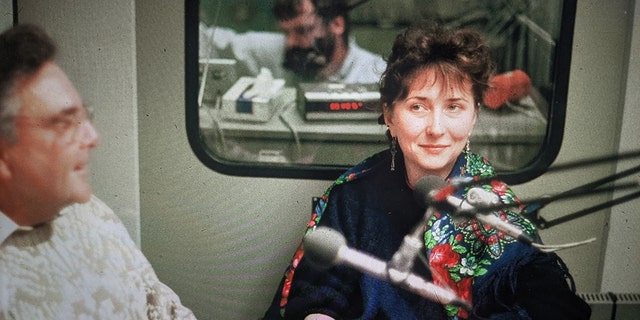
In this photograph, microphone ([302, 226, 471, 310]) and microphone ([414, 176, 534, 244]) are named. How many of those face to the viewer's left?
2

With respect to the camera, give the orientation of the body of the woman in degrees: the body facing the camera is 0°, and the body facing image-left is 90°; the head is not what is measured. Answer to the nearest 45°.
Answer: approximately 0°

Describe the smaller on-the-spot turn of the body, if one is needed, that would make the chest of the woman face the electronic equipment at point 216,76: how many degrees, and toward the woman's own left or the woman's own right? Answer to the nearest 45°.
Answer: approximately 90° to the woman's own right

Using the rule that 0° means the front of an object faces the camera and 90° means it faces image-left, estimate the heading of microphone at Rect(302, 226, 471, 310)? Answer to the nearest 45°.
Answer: approximately 90°

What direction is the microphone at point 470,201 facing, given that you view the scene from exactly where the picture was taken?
facing to the left of the viewer

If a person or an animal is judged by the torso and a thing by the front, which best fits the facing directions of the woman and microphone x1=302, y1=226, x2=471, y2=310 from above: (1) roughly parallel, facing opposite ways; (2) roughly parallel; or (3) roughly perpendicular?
roughly perpendicular

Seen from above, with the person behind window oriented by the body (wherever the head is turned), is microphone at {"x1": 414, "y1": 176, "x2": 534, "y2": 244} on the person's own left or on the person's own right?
on the person's own left
